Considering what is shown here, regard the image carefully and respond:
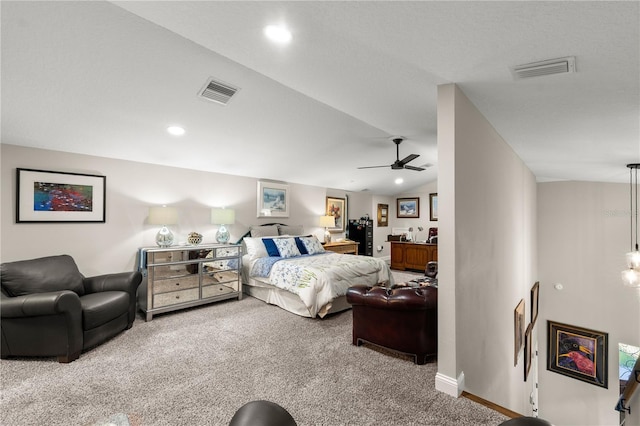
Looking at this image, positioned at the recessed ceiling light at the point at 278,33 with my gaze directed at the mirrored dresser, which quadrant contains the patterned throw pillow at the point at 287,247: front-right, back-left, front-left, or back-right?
front-right

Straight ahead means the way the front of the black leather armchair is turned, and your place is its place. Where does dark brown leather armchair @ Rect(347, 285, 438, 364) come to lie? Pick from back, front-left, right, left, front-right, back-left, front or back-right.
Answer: front

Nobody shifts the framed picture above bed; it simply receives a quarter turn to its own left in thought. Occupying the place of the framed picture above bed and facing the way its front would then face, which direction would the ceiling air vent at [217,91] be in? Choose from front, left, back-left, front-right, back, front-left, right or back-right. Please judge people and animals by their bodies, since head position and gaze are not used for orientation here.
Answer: back-right

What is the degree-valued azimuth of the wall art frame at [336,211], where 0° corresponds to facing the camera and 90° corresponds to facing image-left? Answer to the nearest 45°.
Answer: approximately 315°

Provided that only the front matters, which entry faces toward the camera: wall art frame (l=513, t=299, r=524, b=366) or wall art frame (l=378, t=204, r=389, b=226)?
wall art frame (l=378, t=204, r=389, b=226)

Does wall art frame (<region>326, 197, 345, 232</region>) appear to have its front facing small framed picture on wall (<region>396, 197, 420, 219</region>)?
no

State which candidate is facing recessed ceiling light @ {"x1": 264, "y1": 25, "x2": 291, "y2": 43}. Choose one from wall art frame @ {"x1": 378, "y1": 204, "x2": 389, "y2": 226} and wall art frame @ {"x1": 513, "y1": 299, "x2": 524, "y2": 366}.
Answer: wall art frame @ {"x1": 378, "y1": 204, "x2": 389, "y2": 226}

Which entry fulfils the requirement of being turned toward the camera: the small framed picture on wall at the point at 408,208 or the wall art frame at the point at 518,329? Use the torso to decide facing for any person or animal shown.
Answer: the small framed picture on wall

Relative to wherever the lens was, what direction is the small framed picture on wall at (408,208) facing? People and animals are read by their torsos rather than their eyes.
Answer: facing the viewer

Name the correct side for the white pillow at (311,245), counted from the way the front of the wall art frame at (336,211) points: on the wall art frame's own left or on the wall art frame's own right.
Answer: on the wall art frame's own right

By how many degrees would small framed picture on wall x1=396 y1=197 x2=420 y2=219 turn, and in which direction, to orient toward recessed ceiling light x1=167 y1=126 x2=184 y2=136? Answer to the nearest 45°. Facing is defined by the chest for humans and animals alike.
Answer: approximately 45° to its right

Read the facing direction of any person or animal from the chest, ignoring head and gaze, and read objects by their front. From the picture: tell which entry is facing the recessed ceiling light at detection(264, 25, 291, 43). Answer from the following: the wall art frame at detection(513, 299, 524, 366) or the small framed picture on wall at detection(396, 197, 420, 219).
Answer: the small framed picture on wall

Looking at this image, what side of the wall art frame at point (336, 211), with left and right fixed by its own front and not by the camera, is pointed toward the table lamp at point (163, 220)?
right

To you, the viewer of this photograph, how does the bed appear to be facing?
facing the viewer and to the right of the viewer

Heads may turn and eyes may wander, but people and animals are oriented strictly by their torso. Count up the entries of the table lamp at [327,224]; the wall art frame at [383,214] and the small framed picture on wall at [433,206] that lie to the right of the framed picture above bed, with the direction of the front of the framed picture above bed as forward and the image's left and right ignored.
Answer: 0

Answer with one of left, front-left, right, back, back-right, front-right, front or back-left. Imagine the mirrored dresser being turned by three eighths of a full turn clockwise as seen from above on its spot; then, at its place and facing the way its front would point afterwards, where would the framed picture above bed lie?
back-right

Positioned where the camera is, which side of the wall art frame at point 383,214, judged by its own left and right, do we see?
front

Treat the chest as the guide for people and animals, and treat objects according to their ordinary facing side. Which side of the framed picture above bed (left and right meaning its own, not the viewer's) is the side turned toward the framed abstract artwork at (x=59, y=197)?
right

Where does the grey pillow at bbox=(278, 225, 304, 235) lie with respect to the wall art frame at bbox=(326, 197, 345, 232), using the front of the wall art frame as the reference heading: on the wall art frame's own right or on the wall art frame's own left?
on the wall art frame's own right
